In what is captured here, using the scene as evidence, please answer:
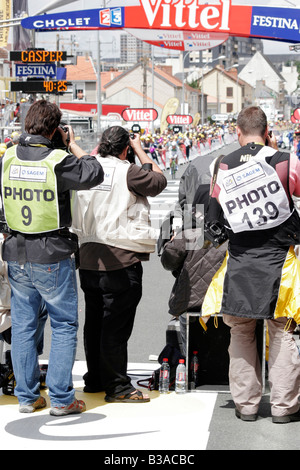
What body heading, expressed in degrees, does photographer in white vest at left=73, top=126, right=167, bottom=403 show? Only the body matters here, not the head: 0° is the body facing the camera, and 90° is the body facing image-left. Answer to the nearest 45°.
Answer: approximately 225°

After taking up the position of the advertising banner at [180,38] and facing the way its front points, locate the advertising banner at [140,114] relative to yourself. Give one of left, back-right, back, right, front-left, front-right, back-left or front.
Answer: back

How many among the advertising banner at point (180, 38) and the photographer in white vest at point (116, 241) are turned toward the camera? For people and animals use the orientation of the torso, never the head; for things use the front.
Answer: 1

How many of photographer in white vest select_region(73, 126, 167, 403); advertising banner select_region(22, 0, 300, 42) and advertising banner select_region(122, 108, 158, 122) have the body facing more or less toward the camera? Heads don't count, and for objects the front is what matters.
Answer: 2

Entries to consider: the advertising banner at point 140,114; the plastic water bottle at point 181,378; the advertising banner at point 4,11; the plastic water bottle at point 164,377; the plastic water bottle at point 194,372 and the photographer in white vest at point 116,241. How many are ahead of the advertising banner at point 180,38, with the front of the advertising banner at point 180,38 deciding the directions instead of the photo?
4

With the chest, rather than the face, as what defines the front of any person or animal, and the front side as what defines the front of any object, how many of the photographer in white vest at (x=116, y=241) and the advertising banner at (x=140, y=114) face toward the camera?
1

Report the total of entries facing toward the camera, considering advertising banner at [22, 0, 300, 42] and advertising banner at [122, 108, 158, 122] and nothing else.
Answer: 2

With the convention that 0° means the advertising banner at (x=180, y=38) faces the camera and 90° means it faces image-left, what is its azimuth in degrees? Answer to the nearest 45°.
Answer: approximately 0°

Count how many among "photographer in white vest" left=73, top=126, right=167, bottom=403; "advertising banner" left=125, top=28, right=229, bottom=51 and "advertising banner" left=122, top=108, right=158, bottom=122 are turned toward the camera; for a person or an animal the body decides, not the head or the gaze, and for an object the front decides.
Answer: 2

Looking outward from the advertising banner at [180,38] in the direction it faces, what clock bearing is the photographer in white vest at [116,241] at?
The photographer in white vest is roughly at 12 o'clock from the advertising banner.
